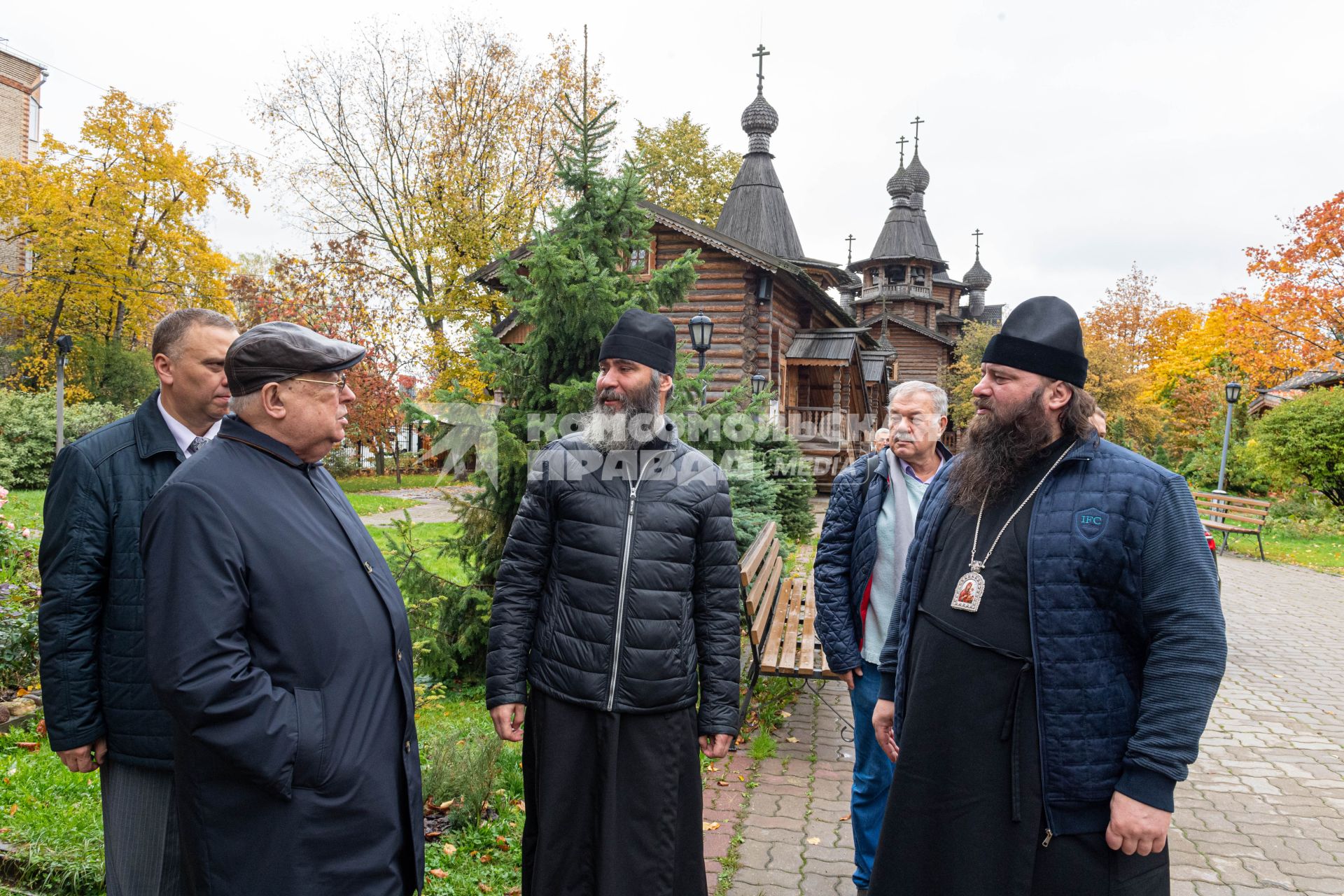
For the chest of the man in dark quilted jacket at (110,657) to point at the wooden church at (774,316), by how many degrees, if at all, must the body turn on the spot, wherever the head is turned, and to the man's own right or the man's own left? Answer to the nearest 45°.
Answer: approximately 90° to the man's own left

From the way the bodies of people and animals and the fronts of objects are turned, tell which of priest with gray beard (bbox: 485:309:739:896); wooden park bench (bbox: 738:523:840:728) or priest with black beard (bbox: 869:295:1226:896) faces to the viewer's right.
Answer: the wooden park bench

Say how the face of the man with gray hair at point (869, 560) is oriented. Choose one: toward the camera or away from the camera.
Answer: toward the camera

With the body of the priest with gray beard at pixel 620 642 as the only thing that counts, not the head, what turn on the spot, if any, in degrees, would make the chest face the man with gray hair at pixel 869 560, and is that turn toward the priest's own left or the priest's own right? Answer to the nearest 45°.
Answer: approximately 135° to the priest's own left

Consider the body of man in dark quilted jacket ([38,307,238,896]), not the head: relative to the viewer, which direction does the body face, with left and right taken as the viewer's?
facing the viewer and to the right of the viewer

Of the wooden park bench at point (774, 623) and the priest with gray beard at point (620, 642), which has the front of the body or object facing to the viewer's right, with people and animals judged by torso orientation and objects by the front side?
the wooden park bench

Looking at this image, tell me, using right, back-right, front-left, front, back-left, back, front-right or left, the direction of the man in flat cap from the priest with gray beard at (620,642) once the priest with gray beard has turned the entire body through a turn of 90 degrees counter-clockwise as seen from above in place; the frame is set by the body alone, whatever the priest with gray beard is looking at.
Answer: back-right

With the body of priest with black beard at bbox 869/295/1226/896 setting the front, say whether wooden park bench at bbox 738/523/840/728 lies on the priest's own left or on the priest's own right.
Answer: on the priest's own right

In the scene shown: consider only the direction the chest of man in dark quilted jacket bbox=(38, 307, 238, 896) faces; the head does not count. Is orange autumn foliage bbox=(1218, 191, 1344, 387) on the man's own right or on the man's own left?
on the man's own left

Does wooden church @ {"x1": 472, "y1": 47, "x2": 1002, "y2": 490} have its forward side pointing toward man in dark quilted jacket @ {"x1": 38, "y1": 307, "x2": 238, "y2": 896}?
no

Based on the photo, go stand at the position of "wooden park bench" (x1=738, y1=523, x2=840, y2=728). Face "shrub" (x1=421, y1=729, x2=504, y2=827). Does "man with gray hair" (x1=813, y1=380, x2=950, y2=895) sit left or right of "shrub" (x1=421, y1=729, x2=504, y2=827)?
left

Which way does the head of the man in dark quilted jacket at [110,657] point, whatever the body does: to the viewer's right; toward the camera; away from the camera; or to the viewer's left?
to the viewer's right

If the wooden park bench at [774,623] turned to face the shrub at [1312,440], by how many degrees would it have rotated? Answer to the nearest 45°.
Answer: approximately 45° to its left

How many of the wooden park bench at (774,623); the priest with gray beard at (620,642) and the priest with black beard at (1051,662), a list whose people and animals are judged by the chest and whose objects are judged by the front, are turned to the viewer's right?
1

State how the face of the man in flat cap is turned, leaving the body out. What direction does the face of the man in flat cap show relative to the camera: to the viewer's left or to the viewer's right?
to the viewer's right

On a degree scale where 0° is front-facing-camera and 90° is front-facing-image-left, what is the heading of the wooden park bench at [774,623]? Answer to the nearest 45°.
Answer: approximately 270°

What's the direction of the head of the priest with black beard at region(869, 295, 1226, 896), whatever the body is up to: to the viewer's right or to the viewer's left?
to the viewer's left

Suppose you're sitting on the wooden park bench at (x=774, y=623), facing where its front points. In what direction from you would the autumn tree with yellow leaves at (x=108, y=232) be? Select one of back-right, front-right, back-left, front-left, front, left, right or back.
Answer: back-left
